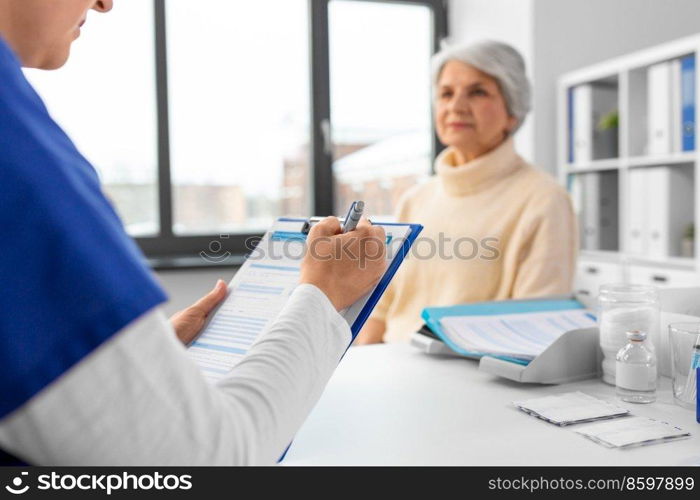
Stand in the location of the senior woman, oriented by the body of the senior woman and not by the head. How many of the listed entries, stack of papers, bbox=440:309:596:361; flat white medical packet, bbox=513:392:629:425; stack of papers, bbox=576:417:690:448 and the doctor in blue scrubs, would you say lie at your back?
0

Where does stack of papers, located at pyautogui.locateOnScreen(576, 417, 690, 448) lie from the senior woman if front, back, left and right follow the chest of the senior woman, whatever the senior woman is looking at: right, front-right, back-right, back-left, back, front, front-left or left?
front-left

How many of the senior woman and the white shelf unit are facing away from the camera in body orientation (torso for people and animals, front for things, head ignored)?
0

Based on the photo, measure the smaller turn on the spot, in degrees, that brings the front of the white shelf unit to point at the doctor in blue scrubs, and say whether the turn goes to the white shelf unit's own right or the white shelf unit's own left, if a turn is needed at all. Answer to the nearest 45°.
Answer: approximately 45° to the white shelf unit's own left

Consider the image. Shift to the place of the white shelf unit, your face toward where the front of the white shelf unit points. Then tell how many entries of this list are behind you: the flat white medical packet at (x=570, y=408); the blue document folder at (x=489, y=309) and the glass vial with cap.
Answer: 0

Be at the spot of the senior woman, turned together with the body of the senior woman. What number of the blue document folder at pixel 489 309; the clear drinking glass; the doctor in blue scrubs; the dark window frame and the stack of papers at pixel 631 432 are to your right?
1

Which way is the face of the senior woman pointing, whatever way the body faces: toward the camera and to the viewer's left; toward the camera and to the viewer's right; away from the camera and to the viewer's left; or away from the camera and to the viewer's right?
toward the camera and to the viewer's left

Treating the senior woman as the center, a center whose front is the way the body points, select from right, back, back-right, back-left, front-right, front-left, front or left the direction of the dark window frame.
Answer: right

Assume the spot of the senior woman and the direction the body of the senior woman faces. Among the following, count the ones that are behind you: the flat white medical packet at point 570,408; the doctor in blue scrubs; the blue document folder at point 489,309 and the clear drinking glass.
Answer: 0

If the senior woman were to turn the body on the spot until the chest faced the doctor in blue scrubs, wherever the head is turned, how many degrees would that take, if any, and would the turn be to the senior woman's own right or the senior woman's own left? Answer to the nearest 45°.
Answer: approximately 45° to the senior woman's own left

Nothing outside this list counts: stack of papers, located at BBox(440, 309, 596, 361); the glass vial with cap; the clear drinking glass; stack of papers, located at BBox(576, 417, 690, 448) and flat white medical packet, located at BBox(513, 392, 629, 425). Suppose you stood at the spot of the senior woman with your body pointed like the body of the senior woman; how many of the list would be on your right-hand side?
0

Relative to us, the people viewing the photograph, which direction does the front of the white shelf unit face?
facing the viewer and to the left of the viewer

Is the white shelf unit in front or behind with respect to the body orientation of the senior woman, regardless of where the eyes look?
behind

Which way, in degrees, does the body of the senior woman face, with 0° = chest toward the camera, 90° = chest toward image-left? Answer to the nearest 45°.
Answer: approximately 45°

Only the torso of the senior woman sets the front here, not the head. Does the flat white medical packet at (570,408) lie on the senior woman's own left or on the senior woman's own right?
on the senior woman's own left

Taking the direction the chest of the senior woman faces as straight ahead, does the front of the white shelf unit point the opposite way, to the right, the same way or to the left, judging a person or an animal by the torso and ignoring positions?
the same way

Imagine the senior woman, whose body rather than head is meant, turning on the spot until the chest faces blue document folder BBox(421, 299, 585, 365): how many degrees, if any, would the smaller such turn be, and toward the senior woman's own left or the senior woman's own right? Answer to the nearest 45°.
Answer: approximately 45° to the senior woman's own left
